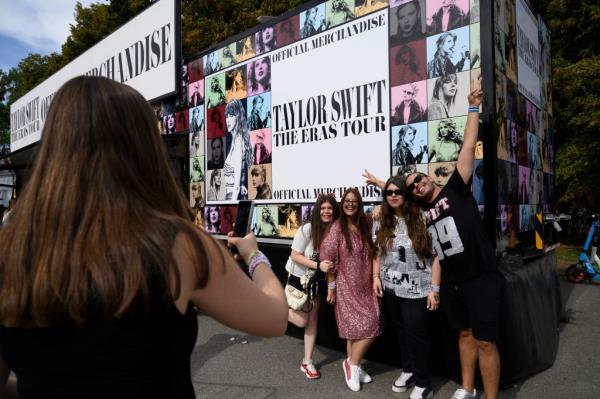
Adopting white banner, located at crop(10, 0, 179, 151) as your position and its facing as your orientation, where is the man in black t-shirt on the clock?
The man in black t-shirt is roughly at 10 o'clock from the white banner.

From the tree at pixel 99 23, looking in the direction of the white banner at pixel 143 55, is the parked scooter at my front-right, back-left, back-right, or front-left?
front-left

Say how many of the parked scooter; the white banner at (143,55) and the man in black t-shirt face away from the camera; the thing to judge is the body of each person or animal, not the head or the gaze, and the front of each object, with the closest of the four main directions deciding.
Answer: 0

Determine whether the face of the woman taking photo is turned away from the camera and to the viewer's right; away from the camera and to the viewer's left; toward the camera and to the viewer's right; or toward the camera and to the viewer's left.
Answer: away from the camera and to the viewer's right

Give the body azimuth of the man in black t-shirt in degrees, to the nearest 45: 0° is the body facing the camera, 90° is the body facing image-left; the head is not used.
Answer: approximately 45°

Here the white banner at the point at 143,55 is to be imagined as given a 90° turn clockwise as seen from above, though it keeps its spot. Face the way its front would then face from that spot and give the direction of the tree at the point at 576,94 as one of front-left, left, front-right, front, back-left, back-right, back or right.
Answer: back-right

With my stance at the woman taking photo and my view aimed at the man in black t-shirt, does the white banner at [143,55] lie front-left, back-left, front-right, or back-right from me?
front-left

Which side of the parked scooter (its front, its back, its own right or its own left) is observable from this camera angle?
left

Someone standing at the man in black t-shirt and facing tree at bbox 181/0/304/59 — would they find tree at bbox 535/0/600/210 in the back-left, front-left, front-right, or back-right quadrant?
front-right

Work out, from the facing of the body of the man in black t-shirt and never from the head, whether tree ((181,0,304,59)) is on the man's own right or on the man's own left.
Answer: on the man's own right
